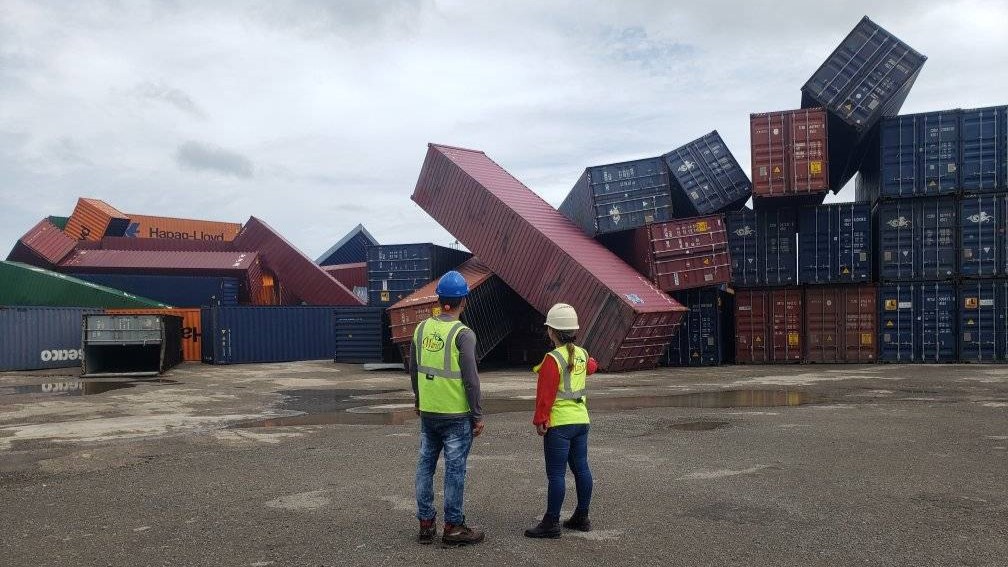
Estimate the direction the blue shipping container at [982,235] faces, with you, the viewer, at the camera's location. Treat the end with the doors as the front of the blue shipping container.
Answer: facing the viewer

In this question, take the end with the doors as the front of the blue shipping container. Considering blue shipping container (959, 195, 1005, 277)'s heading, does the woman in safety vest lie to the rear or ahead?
ahead

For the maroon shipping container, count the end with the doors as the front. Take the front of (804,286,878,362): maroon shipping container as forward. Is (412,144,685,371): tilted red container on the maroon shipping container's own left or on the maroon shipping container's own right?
on the maroon shipping container's own right

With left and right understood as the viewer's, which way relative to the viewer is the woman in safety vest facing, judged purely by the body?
facing away from the viewer and to the left of the viewer

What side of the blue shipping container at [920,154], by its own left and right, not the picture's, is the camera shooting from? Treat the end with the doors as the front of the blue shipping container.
front

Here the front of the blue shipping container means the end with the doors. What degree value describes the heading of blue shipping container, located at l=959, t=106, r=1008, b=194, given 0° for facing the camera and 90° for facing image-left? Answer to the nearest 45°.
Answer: approximately 0°

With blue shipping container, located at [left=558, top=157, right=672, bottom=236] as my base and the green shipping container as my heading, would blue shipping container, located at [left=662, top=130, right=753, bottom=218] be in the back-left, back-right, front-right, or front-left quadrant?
back-right

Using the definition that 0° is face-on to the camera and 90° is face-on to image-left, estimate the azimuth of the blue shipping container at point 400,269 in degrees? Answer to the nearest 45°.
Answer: approximately 0°
